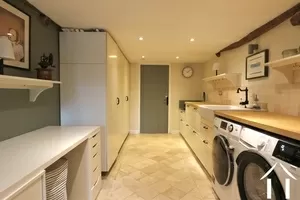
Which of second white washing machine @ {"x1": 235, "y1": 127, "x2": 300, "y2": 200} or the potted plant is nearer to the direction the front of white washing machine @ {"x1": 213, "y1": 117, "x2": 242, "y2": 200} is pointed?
the potted plant

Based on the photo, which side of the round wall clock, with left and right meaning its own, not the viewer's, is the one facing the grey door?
right

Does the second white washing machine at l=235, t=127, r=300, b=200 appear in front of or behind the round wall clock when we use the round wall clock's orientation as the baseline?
in front

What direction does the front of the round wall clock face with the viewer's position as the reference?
facing the viewer

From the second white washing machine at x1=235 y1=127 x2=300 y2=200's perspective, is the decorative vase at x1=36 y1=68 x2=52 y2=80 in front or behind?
in front

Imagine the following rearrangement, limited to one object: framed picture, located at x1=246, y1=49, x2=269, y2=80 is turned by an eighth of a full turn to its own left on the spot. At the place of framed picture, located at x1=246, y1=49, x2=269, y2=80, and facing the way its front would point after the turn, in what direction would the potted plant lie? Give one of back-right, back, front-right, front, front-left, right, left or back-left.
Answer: front-right

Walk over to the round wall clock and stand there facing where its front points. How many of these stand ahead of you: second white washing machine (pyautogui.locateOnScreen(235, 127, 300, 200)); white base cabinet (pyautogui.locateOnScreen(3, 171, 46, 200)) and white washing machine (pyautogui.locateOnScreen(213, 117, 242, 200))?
3

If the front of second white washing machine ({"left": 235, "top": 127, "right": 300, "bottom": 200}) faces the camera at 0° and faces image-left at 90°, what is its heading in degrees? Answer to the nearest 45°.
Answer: approximately 45°

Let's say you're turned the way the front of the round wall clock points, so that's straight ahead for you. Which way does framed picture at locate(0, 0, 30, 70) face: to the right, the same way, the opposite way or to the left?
to the left

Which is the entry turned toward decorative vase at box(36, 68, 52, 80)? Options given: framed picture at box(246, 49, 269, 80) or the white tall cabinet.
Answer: the framed picture

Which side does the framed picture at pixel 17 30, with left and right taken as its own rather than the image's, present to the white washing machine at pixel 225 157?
front
